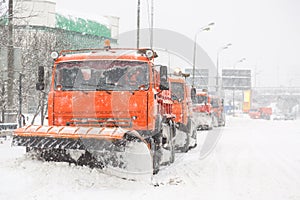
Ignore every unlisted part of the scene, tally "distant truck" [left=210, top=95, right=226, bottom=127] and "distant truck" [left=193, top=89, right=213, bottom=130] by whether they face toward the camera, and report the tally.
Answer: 2

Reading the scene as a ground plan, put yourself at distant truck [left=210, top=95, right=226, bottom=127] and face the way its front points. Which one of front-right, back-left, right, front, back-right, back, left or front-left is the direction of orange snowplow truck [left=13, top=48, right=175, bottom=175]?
front

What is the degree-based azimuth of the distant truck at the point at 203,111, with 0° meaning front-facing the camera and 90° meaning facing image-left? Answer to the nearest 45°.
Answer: approximately 0°

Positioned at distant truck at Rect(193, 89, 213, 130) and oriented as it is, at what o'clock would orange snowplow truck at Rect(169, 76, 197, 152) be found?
The orange snowplow truck is roughly at 12 o'clock from the distant truck.

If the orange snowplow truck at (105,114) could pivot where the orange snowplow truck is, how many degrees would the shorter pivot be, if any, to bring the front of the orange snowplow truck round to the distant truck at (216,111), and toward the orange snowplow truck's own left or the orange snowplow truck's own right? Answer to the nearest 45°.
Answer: approximately 135° to the orange snowplow truck's own left

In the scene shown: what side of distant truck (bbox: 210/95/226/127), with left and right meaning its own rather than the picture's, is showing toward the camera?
front

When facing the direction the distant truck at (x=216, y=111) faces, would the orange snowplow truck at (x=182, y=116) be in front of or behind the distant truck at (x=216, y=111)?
in front

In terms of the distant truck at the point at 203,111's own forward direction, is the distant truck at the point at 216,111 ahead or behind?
behind

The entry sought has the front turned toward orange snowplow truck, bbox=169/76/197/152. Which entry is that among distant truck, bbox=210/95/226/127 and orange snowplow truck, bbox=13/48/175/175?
the distant truck

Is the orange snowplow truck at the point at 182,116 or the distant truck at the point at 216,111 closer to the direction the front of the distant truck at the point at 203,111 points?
the orange snowplow truck

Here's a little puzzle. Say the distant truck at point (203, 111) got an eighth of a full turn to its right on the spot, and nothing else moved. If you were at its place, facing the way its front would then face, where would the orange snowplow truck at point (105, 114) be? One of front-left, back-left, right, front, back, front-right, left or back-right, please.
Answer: front-left

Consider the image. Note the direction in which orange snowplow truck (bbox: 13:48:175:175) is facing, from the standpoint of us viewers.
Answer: facing the viewer
